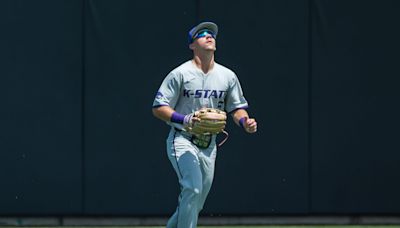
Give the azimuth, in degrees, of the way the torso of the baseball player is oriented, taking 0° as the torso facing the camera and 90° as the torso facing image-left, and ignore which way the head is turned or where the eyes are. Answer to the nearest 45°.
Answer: approximately 315°
